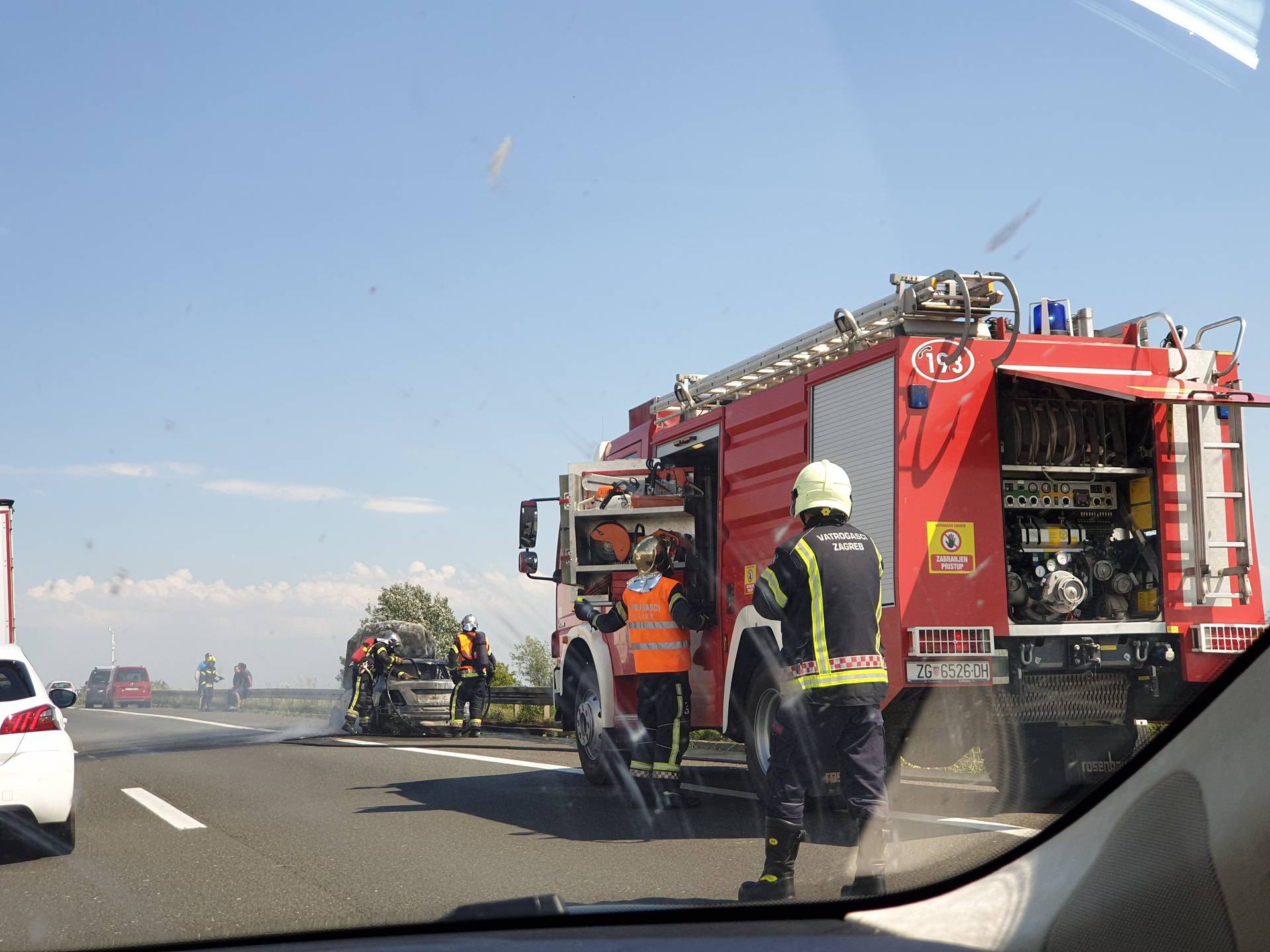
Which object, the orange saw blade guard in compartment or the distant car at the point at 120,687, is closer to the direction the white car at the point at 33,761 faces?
the distant car

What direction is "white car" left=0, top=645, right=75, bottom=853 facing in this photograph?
away from the camera

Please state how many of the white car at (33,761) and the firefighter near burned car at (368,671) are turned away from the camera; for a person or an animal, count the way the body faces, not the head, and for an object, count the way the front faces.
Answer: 1

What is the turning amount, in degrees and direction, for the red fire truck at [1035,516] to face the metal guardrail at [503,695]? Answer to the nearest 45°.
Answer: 0° — it already faces it

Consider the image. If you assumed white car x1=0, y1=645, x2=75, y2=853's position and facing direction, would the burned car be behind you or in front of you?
in front

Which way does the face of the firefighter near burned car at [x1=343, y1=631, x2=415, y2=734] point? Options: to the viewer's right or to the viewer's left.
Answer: to the viewer's right

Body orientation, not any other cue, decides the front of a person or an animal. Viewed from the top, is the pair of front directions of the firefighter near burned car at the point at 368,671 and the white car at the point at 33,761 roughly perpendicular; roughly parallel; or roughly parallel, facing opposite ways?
roughly perpendicular

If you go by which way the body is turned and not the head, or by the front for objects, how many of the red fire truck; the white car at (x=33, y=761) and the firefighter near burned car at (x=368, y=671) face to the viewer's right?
1

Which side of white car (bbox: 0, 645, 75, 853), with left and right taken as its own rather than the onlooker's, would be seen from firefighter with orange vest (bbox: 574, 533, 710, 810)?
right

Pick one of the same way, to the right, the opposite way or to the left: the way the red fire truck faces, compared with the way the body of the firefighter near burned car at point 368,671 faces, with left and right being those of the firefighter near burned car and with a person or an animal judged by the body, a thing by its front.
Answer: to the left

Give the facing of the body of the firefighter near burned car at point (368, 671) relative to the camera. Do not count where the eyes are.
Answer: to the viewer's right

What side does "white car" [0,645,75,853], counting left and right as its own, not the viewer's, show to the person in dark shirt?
front

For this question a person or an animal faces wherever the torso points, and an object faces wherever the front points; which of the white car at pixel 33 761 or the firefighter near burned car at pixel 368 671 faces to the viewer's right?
the firefighter near burned car

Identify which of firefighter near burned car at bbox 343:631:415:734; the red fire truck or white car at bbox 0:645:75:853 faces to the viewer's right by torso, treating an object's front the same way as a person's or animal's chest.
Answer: the firefighter near burned car

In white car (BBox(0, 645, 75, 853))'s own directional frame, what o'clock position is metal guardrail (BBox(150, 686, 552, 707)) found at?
The metal guardrail is roughly at 1 o'clock from the white car.

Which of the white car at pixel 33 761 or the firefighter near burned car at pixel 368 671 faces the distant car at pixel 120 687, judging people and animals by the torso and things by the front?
the white car
